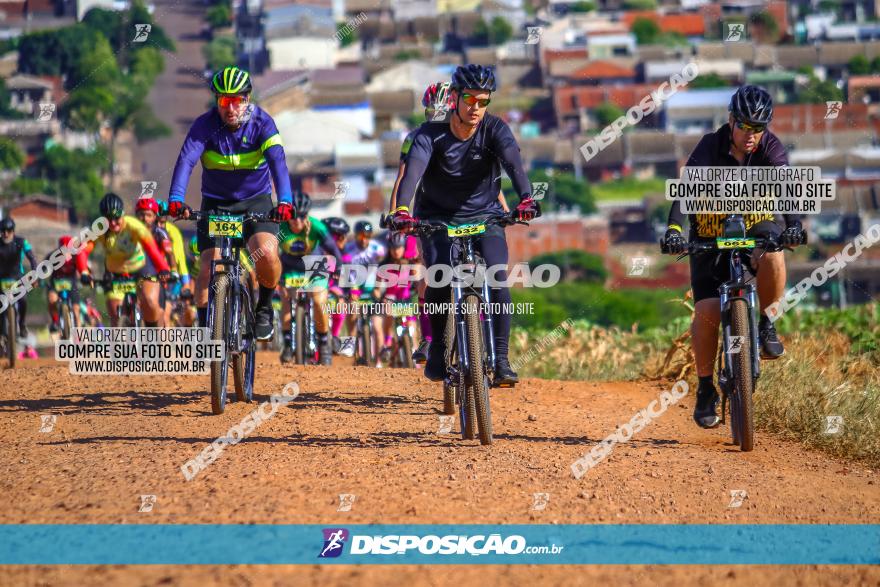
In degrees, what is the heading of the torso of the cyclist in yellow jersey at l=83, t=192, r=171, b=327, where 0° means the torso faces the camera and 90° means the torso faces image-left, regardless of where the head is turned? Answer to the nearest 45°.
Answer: approximately 0°

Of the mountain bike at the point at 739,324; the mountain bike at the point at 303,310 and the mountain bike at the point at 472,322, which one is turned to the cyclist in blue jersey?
the mountain bike at the point at 303,310

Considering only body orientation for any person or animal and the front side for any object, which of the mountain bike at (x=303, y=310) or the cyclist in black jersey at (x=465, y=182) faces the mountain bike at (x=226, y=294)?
the mountain bike at (x=303, y=310)

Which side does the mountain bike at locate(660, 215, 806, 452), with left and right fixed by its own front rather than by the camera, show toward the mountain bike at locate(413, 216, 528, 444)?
right

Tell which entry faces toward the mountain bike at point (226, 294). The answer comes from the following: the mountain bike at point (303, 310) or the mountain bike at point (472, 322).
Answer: the mountain bike at point (303, 310)

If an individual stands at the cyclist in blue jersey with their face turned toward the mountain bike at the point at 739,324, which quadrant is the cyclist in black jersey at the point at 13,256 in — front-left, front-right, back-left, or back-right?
back-left

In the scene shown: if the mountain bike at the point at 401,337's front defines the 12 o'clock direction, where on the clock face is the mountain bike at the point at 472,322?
the mountain bike at the point at 472,322 is roughly at 12 o'clock from the mountain bike at the point at 401,337.

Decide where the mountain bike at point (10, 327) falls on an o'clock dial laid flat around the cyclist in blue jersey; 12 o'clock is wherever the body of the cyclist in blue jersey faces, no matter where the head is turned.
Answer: The mountain bike is roughly at 5 o'clock from the cyclist in blue jersey.
